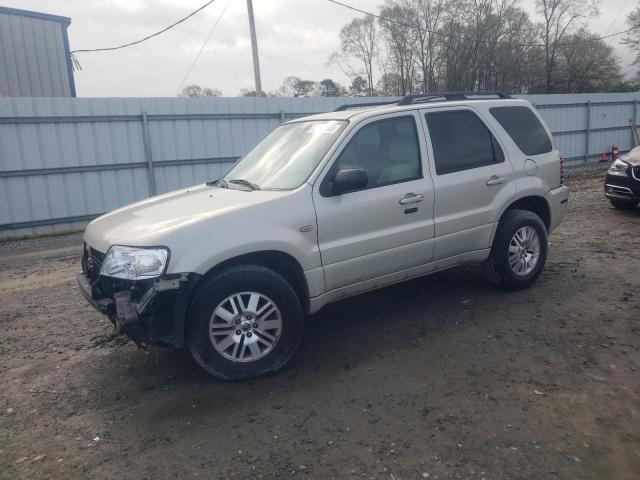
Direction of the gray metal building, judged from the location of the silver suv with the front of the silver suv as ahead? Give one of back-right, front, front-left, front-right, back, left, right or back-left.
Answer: right

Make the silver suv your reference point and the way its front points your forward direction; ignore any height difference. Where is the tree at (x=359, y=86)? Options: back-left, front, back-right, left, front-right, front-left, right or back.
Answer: back-right

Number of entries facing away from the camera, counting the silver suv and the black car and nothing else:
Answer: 0

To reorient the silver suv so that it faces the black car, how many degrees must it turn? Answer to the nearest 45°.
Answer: approximately 180°

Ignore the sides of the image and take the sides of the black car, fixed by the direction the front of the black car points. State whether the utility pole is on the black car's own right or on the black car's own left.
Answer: on the black car's own right

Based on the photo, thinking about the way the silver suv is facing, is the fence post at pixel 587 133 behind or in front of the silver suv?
behind

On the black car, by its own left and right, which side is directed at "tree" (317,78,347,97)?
right

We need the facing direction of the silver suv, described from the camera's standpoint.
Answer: facing the viewer and to the left of the viewer

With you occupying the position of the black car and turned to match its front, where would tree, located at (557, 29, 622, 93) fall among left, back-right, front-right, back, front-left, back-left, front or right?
back-right
